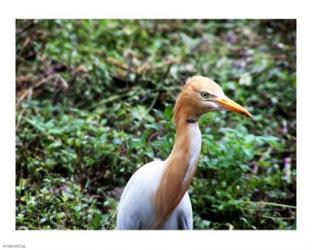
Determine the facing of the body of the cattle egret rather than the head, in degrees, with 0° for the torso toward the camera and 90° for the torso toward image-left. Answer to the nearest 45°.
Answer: approximately 315°
